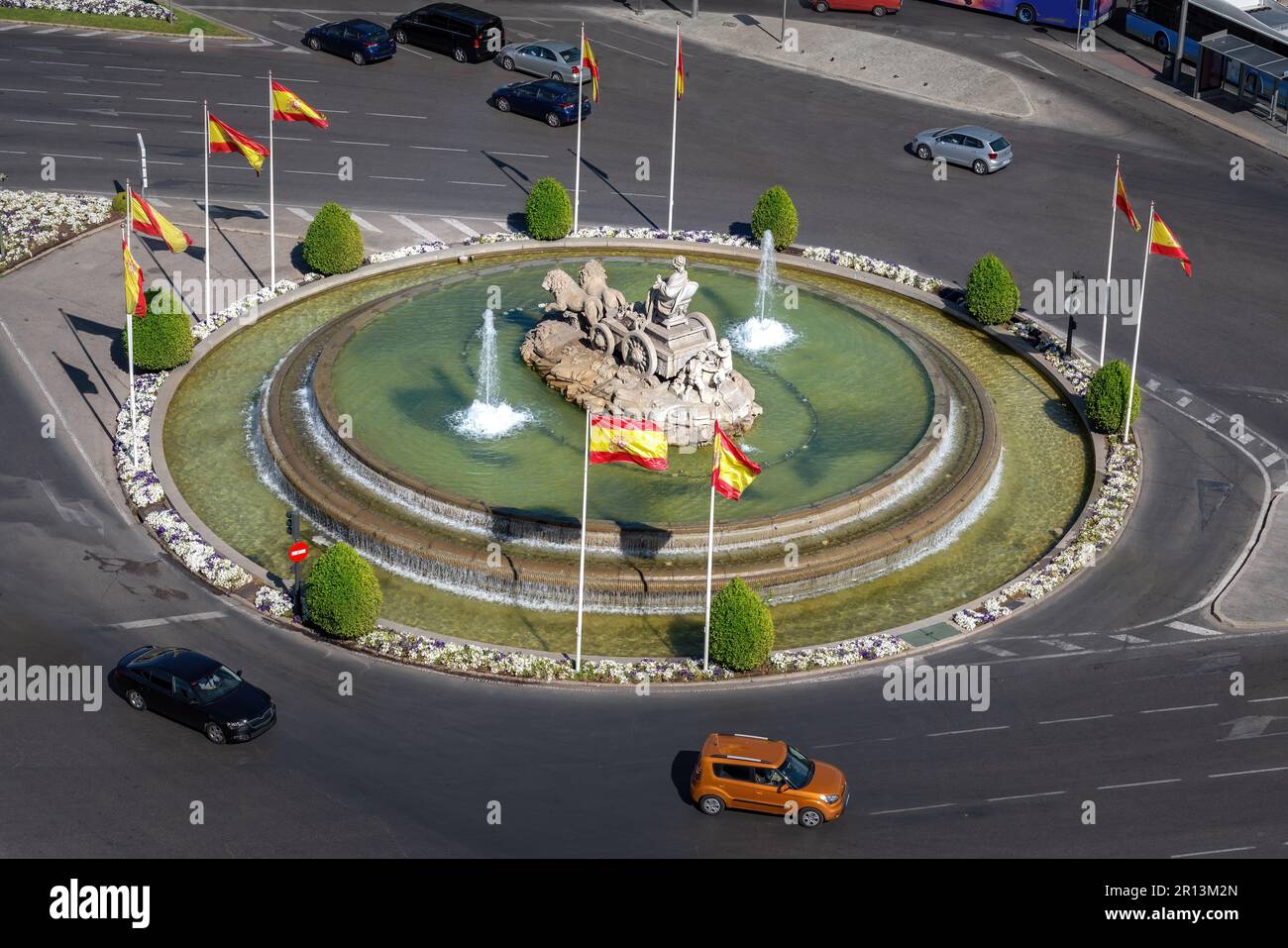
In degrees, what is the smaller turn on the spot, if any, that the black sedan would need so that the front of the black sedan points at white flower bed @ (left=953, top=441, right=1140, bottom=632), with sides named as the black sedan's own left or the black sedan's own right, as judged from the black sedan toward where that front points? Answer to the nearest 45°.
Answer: approximately 45° to the black sedan's own left

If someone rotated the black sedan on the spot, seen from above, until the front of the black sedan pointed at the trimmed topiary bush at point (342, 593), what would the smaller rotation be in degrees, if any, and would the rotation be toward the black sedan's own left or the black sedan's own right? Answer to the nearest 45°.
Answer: approximately 90° to the black sedan's own left

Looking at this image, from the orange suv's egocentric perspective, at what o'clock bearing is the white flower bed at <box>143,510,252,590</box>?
The white flower bed is roughly at 7 o'clock from the orange suv.

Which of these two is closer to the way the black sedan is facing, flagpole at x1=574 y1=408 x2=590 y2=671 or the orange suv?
the orange suv

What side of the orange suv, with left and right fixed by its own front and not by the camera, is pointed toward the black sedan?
back

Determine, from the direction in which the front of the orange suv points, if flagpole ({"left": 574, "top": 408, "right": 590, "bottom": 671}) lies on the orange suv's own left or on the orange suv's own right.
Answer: on the orange suv's own left

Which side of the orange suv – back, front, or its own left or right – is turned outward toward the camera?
right

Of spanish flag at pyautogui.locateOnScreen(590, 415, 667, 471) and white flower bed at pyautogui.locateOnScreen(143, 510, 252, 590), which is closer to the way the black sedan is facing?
the spanish flag

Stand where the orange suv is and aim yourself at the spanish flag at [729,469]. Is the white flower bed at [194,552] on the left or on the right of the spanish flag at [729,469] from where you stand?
left

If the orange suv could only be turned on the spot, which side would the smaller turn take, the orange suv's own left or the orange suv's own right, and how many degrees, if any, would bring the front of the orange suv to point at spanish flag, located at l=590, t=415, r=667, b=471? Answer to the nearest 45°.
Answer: approximately 135° to the orange suv's own left

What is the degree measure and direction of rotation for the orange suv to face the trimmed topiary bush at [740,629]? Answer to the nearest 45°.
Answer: approximately 90° to its left

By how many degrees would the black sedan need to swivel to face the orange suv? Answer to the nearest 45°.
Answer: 0° — it already faces it
